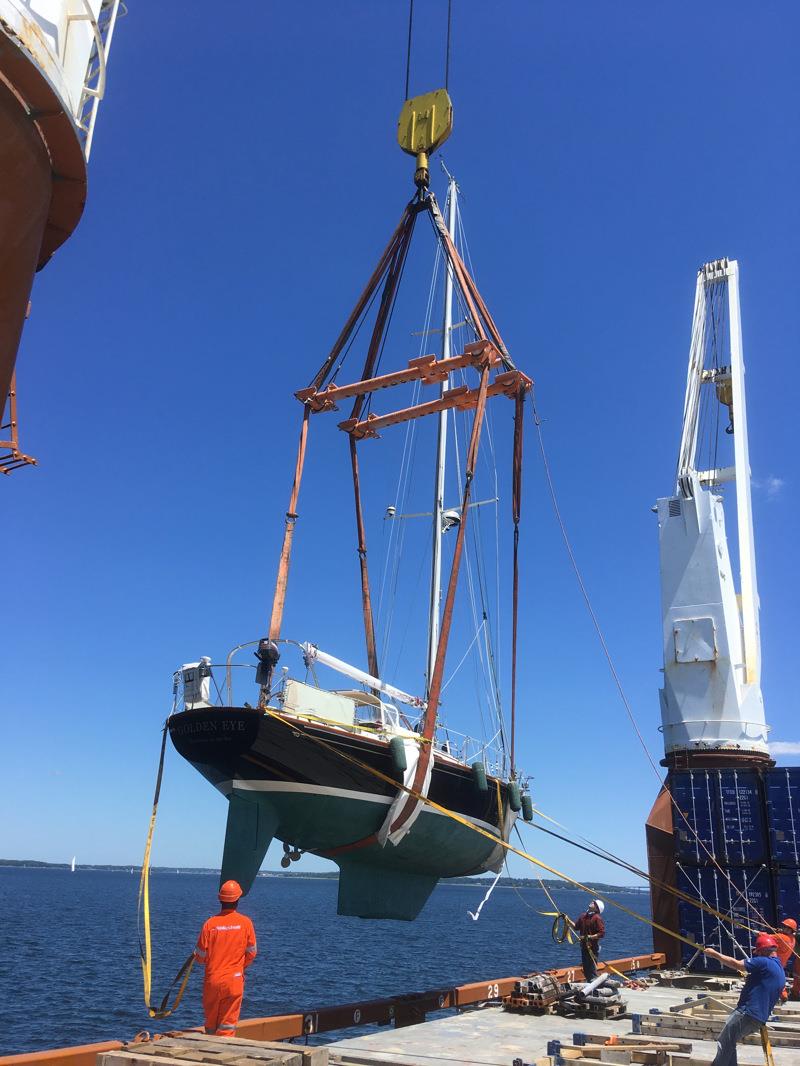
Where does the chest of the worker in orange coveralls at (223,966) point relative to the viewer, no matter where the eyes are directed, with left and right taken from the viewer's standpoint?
facing away from the viewer

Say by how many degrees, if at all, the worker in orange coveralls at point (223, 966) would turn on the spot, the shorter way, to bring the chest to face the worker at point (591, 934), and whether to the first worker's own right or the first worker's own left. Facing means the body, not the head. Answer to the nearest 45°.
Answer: approximately 45° to the first worker's own right

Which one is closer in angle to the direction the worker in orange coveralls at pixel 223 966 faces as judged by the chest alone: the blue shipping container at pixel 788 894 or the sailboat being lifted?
the sailboat being lifted

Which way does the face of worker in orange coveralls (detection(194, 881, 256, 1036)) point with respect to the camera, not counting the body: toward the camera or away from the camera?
away from the camera

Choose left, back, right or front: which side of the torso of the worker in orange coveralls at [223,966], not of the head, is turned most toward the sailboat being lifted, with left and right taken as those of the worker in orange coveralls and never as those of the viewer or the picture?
front

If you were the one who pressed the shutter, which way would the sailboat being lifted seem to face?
facing away from the viewer and to the right of the viewer
